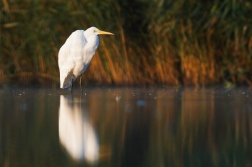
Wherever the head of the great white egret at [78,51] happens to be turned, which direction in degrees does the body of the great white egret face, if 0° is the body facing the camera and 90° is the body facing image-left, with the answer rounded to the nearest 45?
approximately 270°
